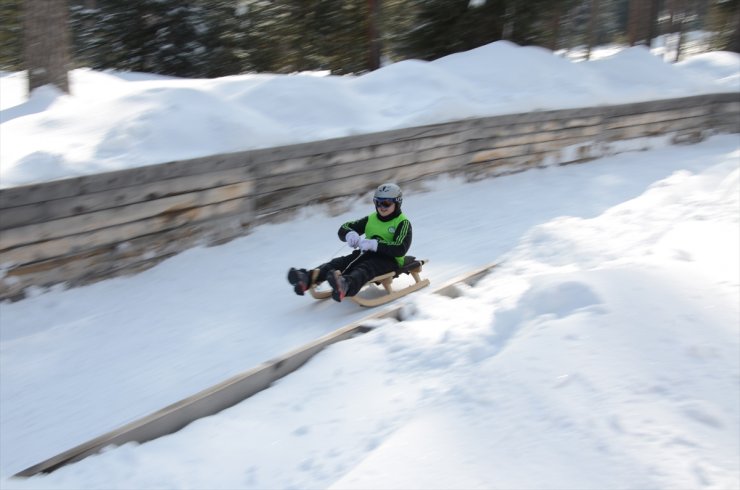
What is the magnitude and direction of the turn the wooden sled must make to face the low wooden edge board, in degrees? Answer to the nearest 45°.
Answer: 0° — it already faces it

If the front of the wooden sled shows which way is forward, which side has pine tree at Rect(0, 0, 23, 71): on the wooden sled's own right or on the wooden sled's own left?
on the wooden sled's own right

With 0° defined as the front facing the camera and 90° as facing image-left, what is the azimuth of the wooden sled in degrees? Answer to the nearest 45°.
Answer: approximately 45°
